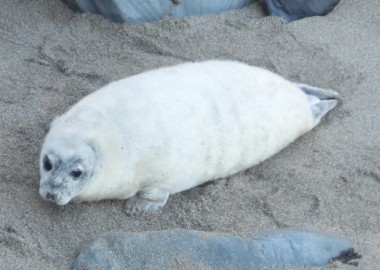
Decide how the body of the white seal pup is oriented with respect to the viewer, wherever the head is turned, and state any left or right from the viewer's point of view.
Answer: facing the viewer and to the left of the viewer
